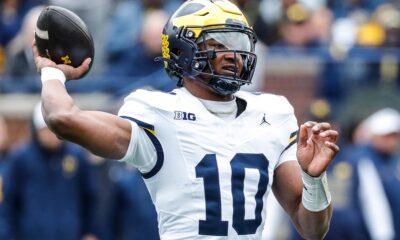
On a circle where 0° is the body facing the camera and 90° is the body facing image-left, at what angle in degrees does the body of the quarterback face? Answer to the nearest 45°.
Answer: approximately 315°
